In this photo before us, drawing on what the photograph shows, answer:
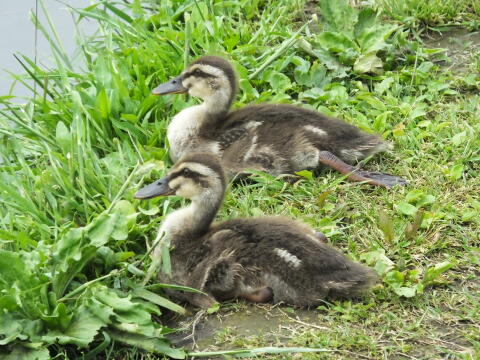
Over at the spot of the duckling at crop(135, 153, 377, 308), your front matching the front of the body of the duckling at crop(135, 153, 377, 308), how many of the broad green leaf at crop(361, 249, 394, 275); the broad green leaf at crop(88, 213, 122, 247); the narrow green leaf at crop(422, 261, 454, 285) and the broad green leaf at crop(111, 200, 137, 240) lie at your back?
2

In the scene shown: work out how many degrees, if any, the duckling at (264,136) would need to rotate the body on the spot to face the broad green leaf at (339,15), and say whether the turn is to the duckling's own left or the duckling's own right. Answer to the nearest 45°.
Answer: approximately 135° to the duckling's own right

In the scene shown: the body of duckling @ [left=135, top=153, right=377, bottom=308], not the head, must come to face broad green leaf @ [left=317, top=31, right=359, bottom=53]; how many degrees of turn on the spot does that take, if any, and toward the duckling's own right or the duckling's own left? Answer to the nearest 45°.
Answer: approximately 135° to the duckling's own right

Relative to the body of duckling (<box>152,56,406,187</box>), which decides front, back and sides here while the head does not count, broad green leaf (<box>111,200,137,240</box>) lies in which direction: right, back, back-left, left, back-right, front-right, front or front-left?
front-left

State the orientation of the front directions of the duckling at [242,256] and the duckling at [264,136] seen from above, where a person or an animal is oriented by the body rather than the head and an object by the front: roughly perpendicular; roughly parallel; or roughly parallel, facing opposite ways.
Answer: roughly parallel

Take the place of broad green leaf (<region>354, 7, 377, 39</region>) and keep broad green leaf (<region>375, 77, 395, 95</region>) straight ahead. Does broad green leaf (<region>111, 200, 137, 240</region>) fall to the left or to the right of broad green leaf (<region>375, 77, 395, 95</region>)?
right

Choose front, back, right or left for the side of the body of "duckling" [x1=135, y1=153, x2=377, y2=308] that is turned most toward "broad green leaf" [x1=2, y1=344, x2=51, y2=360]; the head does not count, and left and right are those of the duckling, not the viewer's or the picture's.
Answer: front

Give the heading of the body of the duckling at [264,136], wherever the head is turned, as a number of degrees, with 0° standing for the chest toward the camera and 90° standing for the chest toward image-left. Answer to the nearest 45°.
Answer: approximately 90°

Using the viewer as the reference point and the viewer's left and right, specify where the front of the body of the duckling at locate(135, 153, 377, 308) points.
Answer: facing to the left of the viewer

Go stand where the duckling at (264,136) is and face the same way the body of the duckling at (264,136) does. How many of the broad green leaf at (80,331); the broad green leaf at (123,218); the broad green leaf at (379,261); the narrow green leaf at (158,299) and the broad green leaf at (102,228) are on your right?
0

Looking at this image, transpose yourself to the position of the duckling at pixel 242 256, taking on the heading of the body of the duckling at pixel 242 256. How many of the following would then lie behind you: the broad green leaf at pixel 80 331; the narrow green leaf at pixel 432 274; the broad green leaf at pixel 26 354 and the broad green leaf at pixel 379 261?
2

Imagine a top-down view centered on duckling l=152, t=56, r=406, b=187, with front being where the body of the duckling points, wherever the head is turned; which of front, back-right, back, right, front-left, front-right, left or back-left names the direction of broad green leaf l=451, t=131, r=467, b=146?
back

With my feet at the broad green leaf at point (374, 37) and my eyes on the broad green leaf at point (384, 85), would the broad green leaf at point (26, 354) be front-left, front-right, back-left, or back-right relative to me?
front-right

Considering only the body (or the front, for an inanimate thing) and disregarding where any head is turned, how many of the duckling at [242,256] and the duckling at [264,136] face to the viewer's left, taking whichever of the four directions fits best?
2

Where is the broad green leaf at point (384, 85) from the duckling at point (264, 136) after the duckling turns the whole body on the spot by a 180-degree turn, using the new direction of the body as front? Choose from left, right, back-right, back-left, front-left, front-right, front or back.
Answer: front-left

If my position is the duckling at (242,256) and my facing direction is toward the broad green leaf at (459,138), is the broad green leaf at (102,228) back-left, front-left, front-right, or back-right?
back-left
